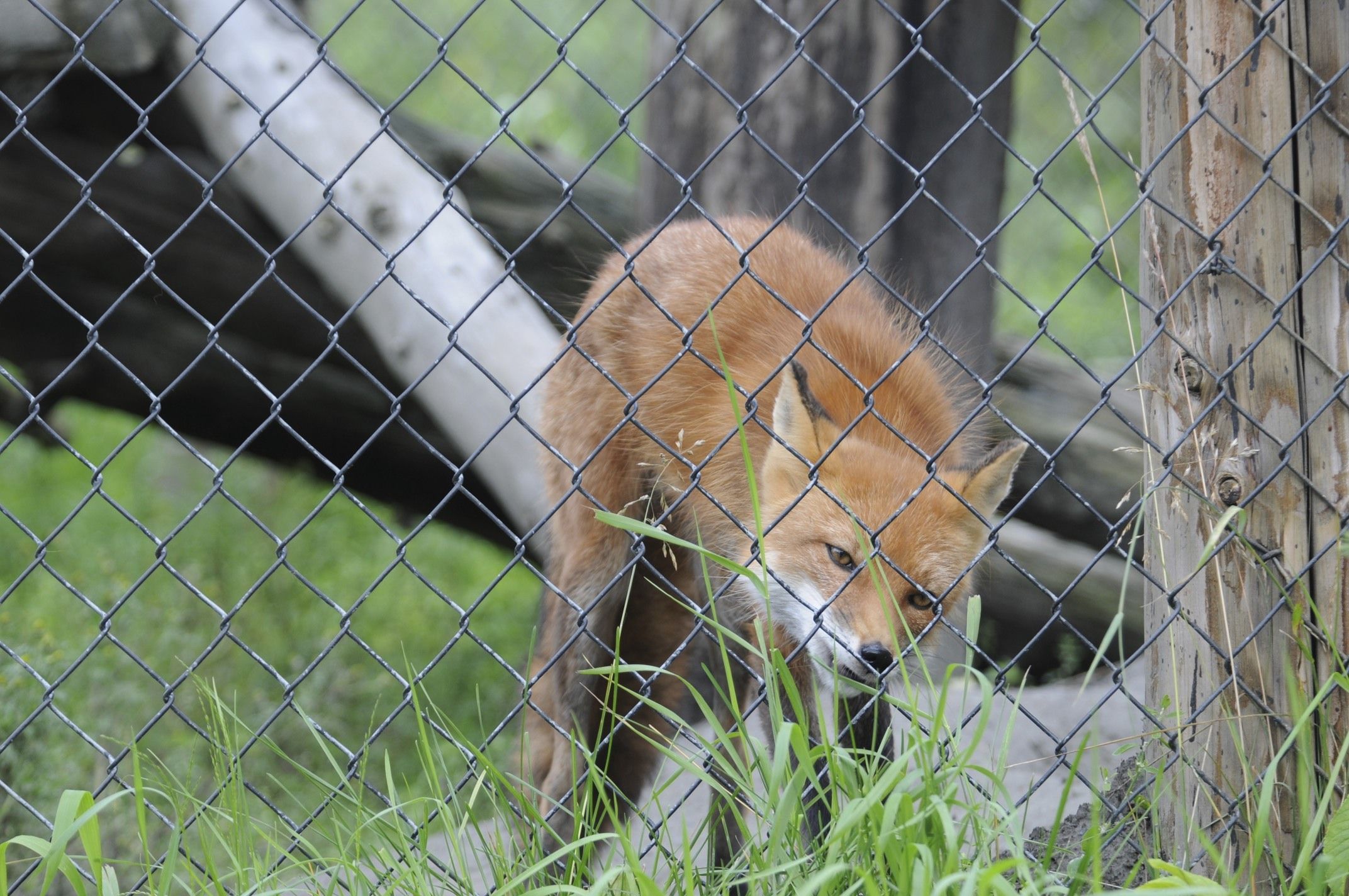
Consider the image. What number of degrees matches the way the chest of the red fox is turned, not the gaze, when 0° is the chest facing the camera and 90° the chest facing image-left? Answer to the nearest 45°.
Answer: approximately 315°

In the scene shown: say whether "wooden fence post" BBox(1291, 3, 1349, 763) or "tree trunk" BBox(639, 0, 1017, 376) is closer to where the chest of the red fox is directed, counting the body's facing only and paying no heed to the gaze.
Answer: the wooden fence post

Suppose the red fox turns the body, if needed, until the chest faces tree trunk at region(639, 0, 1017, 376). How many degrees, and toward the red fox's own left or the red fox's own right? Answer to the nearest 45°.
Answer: approximately 135° to the red fox's own left

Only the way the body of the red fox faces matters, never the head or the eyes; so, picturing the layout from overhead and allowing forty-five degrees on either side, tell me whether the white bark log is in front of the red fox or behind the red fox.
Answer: behind

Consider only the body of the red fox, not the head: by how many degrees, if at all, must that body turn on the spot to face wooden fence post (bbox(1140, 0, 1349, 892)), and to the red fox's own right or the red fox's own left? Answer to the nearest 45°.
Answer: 0° — it already faces it
